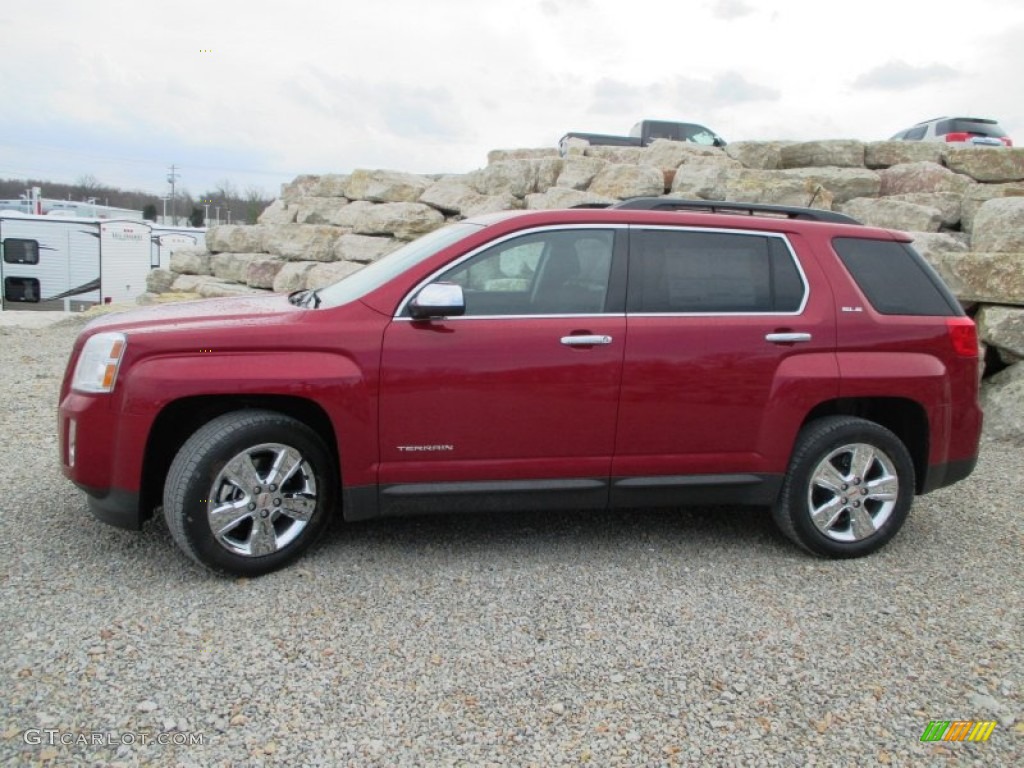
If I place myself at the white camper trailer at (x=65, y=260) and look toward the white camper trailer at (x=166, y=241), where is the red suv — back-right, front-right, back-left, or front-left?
back-right

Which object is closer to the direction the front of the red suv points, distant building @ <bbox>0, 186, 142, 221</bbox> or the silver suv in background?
the distant building

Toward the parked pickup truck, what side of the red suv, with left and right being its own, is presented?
right

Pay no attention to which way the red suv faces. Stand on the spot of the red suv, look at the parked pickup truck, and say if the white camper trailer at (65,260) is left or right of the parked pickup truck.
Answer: left

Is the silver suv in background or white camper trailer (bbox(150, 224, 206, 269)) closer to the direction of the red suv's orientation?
the white camper trailer

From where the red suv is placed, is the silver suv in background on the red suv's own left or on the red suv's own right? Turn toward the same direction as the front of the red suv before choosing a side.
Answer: on the red suv's own right

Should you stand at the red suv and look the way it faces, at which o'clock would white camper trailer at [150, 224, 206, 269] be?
The white camper trailer is roughly at 2 o'clock from the red suv.

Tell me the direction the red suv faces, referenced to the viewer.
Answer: facing to the left of the viewer

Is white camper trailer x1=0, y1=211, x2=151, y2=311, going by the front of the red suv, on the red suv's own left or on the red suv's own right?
on the red suv's own right

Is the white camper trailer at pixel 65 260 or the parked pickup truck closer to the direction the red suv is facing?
the white camper trailer

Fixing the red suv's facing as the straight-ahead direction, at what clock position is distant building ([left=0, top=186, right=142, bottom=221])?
The distant building is roughly at 2 o'clock from the red suv.
